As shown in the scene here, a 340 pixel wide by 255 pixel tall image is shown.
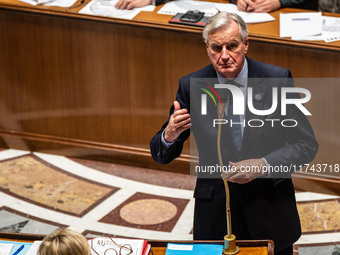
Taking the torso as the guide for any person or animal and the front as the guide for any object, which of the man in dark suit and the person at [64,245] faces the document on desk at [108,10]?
the person

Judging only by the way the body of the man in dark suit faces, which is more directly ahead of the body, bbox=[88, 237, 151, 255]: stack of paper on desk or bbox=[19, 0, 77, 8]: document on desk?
the stack of paper on desk

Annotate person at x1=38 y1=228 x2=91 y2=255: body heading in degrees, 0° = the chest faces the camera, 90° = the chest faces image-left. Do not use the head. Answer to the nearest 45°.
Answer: approximately 180°

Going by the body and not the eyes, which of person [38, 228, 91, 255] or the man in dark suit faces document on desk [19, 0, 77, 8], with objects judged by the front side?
the person

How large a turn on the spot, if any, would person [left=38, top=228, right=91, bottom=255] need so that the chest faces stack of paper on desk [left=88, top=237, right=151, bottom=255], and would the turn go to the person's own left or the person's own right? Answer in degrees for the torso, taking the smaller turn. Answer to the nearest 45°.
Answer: approximately 45° to the person's own right

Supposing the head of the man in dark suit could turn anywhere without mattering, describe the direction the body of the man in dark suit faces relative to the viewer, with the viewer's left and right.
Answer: facing the viewer

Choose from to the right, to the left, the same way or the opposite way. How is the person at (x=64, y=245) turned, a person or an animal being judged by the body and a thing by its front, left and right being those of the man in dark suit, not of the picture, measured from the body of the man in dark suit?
the opposite way

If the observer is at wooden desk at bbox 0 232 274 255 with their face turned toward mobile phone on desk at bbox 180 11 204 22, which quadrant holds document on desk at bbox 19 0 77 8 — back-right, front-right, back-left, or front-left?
front-left

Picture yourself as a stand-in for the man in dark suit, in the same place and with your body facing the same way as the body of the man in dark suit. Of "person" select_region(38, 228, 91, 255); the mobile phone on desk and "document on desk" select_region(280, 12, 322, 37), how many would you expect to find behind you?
2

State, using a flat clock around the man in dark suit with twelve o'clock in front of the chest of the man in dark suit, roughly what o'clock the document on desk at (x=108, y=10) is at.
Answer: The document on desk is roughly at 5 o'clock from the man in dark suit.

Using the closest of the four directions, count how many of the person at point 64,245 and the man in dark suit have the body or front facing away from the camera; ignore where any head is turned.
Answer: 1

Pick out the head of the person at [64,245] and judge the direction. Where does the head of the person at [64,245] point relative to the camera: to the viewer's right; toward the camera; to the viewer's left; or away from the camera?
away from the camera

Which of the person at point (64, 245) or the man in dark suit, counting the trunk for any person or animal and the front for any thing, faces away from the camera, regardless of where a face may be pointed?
the person
